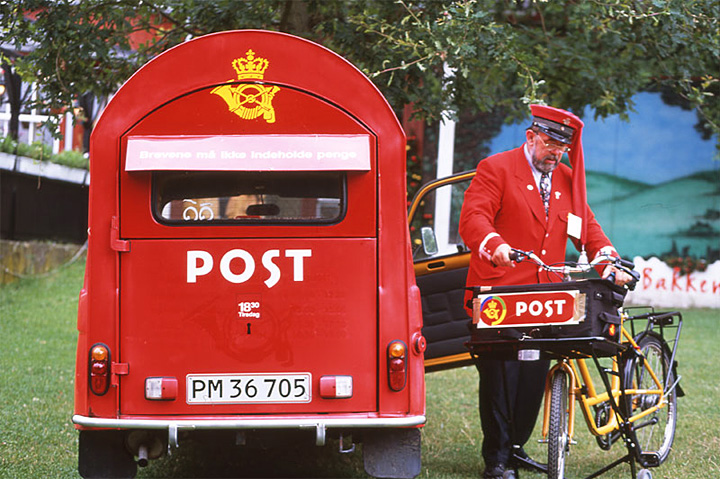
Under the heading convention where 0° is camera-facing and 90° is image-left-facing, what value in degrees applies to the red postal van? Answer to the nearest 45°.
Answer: approximately 180°

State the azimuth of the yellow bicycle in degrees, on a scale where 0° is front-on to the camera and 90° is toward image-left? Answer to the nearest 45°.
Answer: approximately 45°

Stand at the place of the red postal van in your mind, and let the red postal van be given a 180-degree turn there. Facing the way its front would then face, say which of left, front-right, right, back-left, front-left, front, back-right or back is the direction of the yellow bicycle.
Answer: left
